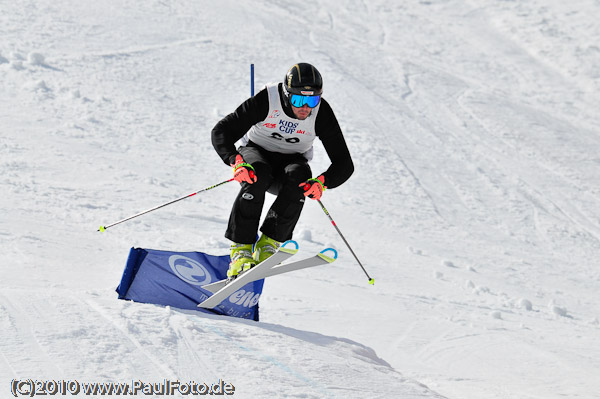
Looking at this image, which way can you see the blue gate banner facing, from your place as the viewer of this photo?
facing the viewer
